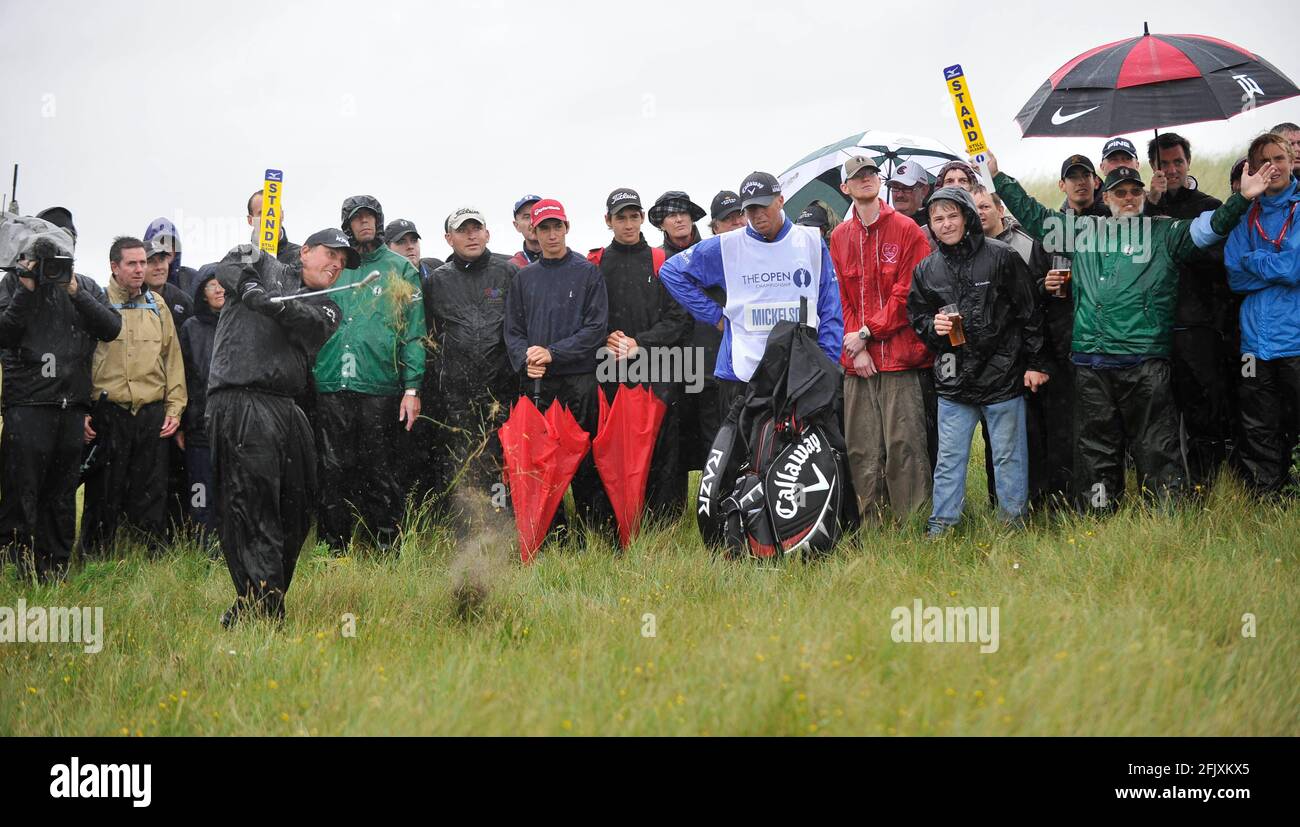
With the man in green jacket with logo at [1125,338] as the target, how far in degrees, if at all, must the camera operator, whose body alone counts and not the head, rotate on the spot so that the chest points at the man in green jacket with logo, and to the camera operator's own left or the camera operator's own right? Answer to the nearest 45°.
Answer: approximately 45° to the camera operator's own left

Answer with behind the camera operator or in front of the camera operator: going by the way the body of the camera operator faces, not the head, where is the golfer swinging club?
in front

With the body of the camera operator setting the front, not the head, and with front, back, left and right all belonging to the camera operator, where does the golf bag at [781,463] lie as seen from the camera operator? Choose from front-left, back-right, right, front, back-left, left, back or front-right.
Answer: front-left

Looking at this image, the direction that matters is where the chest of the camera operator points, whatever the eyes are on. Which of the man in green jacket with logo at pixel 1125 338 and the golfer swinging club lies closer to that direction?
the golfer swinging club

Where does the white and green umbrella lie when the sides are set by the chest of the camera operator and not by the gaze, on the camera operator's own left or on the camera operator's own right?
on the camera operator's own left

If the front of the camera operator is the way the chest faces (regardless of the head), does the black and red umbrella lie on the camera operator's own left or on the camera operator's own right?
on the camera operator's own left

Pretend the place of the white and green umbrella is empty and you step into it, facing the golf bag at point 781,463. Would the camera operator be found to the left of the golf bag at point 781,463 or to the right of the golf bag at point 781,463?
right

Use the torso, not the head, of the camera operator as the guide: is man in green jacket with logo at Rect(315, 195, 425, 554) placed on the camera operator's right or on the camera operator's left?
on the camera operator's left
